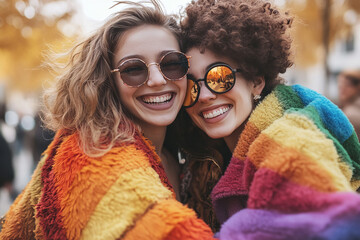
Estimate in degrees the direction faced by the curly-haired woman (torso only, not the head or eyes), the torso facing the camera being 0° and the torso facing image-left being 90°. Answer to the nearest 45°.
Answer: approximately 45°

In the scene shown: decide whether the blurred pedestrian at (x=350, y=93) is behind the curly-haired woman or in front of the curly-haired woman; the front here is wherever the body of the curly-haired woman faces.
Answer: behind
